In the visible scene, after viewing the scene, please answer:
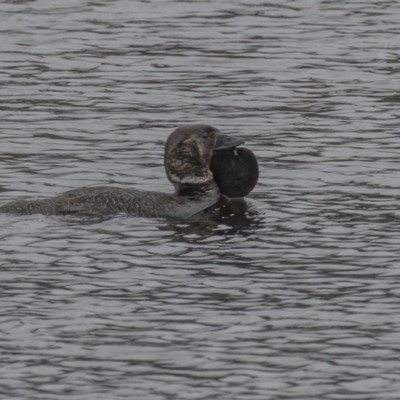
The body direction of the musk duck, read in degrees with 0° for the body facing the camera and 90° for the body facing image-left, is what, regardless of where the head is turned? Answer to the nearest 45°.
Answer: approximately 270°
